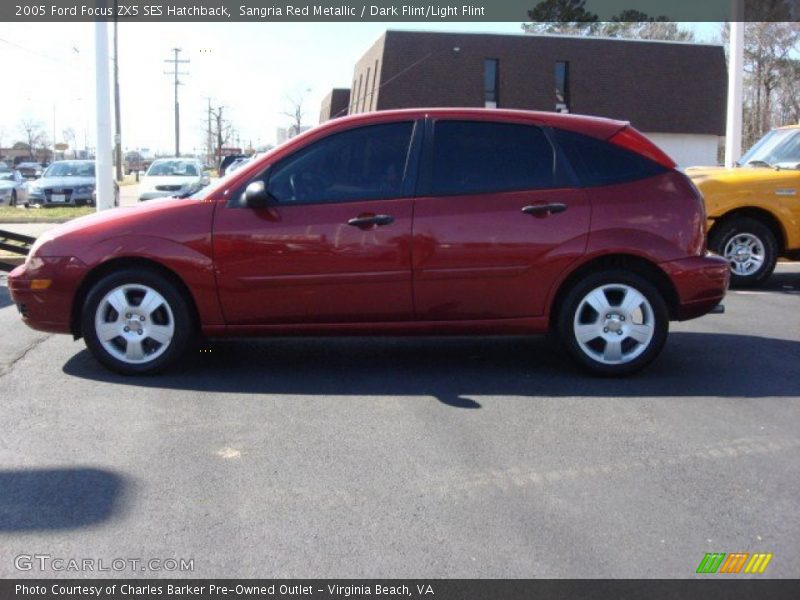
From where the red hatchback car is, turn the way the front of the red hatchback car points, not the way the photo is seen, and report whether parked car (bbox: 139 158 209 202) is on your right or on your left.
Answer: on your right

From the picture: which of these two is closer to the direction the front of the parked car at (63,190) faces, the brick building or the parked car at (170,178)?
the parked car

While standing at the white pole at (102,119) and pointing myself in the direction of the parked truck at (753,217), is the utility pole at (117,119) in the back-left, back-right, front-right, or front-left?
back-left

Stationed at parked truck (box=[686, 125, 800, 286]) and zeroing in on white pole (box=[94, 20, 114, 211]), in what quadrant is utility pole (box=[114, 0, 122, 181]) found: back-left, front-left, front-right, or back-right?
front-right

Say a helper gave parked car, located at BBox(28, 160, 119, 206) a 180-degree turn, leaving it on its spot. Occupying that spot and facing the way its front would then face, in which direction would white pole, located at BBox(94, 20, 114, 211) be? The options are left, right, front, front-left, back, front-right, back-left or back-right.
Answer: back-right

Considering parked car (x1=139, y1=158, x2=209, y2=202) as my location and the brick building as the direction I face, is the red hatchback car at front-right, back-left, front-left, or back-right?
back-right

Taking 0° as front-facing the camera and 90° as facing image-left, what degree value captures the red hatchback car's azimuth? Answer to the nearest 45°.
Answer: approximately 90°

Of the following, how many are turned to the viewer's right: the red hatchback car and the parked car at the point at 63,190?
0

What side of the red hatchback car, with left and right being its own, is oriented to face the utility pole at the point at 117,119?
right

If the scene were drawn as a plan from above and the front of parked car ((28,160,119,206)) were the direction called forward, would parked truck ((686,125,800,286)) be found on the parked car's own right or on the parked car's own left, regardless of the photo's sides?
on the parked car's own left

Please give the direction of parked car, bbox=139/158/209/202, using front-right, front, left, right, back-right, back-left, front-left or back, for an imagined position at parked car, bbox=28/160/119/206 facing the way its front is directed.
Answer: left

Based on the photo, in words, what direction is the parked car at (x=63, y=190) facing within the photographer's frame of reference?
facing the viewer and to the left of the viewer
